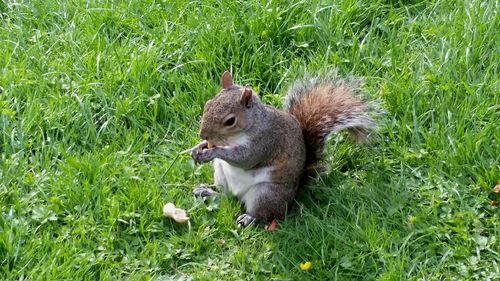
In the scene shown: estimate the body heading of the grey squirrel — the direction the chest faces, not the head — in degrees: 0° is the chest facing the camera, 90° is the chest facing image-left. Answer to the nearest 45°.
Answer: approximately 45°

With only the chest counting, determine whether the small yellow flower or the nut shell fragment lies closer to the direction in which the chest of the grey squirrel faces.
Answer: the nut shell fragment

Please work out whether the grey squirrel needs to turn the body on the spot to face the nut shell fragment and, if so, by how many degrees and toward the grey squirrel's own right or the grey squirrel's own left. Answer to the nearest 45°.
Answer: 0° — it already faces it

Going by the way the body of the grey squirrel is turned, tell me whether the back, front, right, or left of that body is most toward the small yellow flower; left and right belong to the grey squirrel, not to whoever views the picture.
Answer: left
